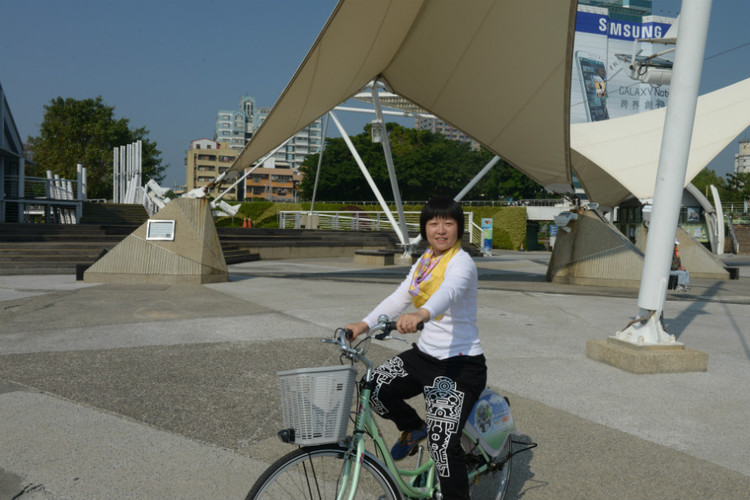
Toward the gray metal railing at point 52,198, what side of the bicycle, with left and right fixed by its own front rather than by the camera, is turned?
right

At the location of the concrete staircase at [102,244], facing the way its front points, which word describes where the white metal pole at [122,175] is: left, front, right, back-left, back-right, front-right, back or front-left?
back

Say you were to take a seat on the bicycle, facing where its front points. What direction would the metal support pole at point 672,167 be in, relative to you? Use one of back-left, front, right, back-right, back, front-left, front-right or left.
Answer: back

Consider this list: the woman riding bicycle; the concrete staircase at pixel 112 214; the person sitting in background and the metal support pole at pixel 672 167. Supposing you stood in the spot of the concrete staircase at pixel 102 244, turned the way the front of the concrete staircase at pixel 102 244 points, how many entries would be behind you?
1

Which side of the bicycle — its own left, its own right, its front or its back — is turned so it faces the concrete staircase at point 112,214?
right

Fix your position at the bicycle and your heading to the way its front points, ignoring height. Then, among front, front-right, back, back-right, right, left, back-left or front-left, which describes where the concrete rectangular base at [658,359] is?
back

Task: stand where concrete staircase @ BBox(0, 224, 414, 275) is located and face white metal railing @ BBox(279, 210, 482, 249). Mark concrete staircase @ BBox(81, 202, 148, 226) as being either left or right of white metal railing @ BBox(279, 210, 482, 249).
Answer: left

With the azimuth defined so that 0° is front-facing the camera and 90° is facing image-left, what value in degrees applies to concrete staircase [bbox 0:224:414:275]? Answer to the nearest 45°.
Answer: approximately 0°

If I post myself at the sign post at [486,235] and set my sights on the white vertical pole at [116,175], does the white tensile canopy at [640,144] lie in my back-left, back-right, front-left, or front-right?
back-left

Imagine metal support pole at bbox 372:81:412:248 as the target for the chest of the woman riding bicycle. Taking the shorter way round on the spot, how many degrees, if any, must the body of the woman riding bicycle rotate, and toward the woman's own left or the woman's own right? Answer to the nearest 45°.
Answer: approximately 135° to the woman's own right

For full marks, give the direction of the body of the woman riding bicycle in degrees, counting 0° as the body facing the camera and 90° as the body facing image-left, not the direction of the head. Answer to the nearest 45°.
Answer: approximately 45°
